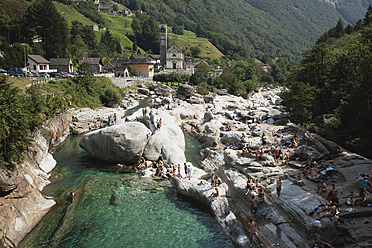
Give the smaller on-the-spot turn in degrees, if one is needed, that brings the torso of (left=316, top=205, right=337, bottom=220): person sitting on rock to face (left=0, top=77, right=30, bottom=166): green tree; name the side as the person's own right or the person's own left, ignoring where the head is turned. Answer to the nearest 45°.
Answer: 0° — they already face it

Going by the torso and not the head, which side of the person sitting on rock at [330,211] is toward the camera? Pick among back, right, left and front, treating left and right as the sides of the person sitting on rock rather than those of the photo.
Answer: left

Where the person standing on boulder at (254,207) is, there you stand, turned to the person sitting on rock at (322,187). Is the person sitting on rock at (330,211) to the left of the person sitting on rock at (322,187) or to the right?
right

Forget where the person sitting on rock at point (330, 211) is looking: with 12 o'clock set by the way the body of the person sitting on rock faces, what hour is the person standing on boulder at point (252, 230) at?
The person standing on boulder is roughly at 11 o'clock from the person sitting on rock.

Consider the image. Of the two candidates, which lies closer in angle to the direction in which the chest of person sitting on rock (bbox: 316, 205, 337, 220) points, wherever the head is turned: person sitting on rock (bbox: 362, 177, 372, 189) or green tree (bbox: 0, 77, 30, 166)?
the green tree

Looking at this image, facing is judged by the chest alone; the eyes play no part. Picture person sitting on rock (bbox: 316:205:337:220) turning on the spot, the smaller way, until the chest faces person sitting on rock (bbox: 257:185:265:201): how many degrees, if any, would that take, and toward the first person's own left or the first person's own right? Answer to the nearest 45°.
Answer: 0° — they already face them

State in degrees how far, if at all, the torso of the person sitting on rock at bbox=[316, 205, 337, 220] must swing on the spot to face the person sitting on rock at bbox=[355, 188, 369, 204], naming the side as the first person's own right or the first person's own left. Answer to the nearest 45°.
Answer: approximately 135° to the first person's own right

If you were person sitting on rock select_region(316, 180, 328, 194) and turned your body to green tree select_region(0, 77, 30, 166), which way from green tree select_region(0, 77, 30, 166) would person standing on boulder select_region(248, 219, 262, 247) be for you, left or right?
left

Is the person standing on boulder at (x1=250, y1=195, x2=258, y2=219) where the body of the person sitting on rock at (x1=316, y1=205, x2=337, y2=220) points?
yes

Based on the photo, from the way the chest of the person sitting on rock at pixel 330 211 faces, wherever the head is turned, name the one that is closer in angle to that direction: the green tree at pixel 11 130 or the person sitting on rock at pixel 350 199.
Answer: the green tree

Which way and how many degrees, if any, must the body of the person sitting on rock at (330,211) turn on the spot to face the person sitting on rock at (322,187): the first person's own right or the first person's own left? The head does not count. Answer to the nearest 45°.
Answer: approximately 90° to the first person's own right
